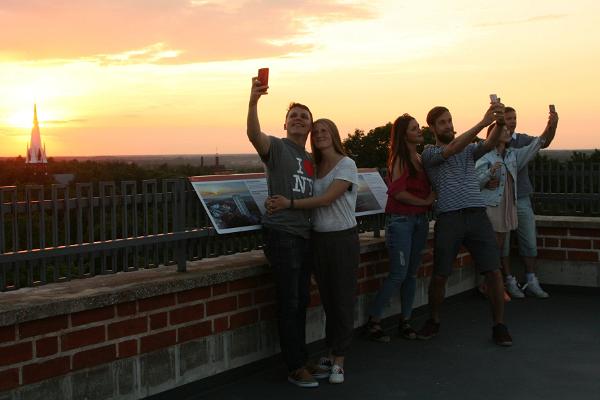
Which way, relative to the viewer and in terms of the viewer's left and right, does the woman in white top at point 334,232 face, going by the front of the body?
facing the viewer and to the left of the viewer

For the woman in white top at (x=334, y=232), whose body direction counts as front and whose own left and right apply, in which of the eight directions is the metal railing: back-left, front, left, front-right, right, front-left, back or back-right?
back

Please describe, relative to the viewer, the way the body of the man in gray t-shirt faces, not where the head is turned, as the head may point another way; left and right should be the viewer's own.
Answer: facing the viewer and to the right of the viewer

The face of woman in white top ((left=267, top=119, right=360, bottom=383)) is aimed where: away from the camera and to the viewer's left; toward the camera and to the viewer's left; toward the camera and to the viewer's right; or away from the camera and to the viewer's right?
toward the camera and to the viewer's left

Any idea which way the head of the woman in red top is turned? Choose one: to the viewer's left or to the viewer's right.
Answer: to the viewer's right

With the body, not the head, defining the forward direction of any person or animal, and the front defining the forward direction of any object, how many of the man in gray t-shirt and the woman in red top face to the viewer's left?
0

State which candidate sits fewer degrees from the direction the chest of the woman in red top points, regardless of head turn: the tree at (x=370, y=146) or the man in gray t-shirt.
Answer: the man in gray t-shirt

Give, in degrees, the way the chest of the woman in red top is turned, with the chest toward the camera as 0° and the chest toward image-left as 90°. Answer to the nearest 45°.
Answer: approximately 315°

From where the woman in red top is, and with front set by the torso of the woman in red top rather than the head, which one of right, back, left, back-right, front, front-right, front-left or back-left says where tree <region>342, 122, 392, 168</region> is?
back-left
